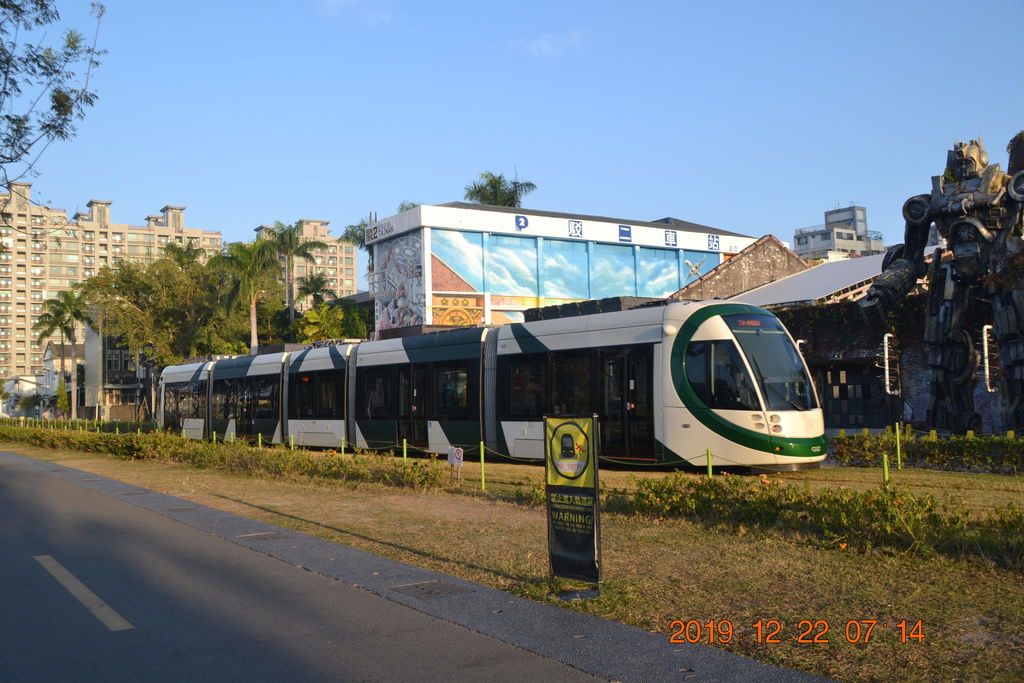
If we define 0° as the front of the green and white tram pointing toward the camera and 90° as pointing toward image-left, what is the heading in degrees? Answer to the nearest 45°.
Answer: approximately 315°

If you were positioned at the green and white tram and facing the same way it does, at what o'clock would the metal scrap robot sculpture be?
The metal scrap robot sculpture is roughly at 10 o'clock from the green and white tram.

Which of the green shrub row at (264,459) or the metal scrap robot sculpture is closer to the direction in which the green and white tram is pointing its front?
the metal scrap robot sculpture

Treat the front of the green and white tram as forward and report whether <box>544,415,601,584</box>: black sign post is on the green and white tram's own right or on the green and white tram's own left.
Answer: on the green and white tram's own right

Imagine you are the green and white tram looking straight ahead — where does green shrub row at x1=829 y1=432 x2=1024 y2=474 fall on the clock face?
The green shrub row is roughly at 11 o'clock from the green and white tram.

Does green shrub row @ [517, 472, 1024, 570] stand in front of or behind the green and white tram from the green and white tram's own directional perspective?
in front
